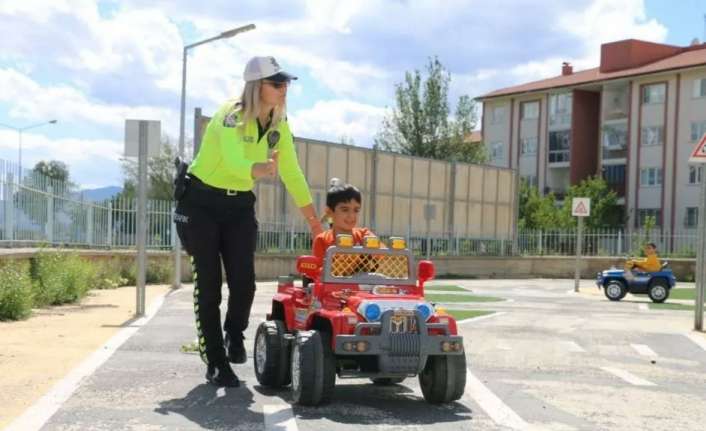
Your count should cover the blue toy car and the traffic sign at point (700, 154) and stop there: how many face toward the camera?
1

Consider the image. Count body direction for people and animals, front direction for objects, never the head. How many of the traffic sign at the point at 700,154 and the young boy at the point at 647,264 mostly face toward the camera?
1

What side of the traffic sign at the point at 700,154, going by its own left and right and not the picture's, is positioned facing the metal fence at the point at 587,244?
back

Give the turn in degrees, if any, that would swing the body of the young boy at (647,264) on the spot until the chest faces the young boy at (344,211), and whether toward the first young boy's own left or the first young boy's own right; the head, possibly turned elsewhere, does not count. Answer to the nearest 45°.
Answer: approximately 90° to the first young boy's own left

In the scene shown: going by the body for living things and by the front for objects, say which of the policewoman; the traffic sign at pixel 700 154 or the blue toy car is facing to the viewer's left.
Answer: the blue toy car

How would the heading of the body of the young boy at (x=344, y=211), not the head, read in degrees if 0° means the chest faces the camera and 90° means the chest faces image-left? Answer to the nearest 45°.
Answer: approximately 315°

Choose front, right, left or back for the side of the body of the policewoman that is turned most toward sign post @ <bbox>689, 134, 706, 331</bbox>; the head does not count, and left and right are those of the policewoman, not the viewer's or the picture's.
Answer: left

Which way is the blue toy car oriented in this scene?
to the viewer's left

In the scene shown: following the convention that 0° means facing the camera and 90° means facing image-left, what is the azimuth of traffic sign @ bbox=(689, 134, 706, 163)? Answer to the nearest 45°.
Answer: approximately 0°

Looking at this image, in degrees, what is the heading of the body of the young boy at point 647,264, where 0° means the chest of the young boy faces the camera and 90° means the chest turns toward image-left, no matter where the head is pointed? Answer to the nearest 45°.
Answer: approximately 90°

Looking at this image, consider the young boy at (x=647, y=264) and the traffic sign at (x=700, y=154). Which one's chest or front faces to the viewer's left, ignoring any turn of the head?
the young boy
